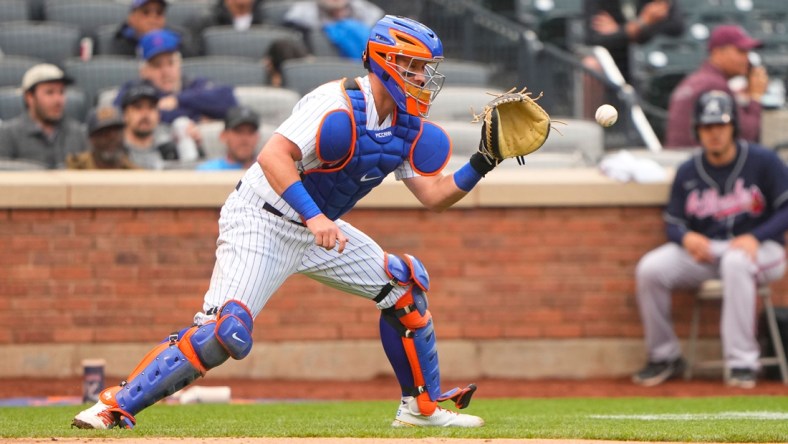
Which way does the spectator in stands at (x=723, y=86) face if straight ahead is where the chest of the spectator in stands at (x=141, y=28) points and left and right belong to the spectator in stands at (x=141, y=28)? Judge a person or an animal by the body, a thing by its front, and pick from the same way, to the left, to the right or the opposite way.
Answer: the same way

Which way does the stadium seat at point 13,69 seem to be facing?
toward the camera

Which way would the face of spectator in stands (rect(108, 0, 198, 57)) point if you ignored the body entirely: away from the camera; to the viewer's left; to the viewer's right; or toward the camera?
toward the camera

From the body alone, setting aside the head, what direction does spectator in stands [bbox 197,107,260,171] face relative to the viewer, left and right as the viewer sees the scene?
facing the viewer

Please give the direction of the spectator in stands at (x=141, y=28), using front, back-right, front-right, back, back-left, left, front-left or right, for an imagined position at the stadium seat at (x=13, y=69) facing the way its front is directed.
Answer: left

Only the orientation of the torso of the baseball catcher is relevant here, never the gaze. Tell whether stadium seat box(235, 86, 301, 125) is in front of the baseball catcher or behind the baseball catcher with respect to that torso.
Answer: behind

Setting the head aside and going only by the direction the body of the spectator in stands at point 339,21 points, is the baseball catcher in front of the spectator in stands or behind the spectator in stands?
in front

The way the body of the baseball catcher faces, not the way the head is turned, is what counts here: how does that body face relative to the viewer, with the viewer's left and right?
facing the viewer and to the right of the viewer

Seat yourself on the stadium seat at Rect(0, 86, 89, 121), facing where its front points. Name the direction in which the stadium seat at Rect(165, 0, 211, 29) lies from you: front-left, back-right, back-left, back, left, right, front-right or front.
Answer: back-left

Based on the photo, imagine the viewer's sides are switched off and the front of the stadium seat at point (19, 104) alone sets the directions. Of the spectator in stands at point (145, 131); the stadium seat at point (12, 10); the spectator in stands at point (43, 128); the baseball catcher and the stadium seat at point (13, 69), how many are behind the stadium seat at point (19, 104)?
2

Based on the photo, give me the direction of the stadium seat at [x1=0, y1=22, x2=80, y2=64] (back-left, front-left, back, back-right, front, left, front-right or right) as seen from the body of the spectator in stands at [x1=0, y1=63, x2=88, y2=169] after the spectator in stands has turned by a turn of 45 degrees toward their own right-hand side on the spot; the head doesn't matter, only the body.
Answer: back

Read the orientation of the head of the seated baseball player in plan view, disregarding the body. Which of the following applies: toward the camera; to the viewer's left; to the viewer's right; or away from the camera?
toward the camera

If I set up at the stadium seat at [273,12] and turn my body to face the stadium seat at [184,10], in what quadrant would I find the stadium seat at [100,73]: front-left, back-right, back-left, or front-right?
front-left

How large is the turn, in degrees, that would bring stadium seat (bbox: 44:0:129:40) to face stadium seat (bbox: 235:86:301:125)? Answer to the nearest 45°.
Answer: approximately 45° to its left

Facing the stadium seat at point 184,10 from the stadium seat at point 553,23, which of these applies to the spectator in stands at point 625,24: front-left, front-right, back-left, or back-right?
back-left

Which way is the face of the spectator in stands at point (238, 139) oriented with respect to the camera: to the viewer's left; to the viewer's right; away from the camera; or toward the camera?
toward the camera
